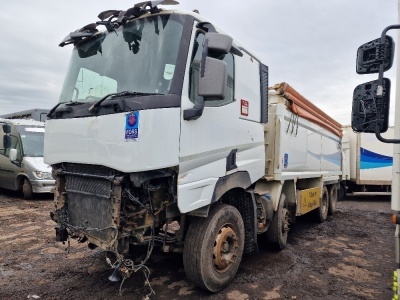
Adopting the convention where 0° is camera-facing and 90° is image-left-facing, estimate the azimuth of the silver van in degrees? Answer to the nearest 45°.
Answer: approximately 315°

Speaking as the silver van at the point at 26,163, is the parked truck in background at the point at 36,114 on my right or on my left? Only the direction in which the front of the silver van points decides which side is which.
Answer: on my left

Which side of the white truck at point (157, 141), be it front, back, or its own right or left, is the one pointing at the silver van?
right

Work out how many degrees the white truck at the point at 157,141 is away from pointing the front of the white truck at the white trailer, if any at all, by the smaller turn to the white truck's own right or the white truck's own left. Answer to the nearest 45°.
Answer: approximately 180°

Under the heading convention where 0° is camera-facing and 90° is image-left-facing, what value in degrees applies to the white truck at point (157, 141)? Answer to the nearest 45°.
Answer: approximately 45°
